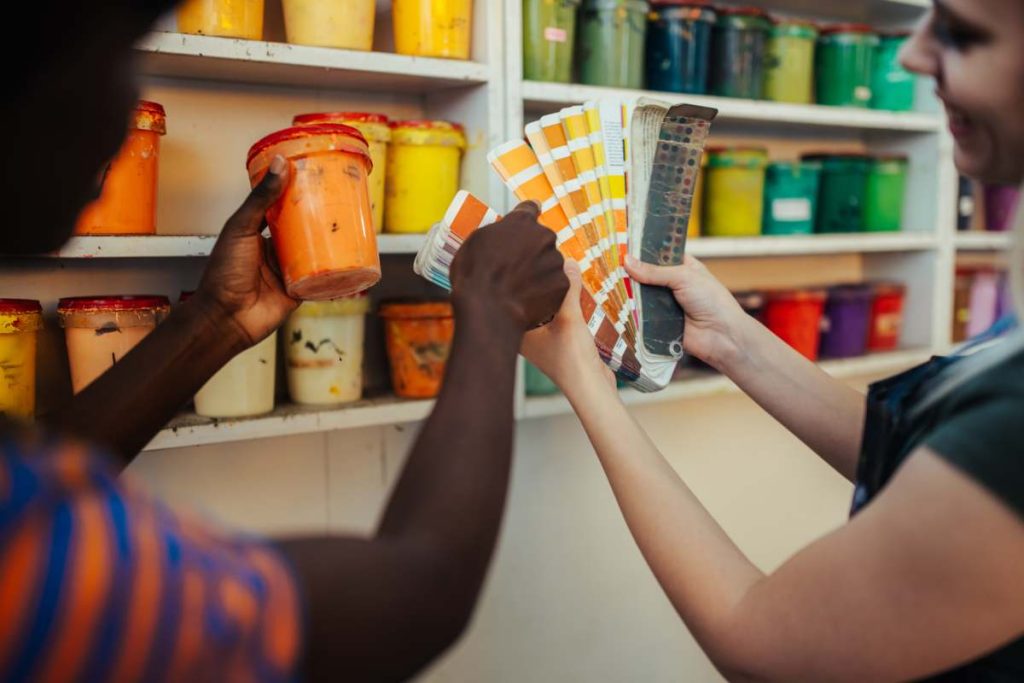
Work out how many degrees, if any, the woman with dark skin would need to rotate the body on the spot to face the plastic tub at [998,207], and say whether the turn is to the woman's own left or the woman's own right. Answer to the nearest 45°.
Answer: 0° — they already face it

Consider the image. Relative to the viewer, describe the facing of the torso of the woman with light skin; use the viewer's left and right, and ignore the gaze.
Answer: facing to the left of the viewer

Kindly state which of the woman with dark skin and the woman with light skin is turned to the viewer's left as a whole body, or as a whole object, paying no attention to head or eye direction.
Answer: the woman with light skin

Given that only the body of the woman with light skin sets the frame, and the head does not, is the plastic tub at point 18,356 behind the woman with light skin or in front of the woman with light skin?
in front

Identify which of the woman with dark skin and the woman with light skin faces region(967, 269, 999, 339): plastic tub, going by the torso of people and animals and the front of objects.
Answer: the woman with dark skin

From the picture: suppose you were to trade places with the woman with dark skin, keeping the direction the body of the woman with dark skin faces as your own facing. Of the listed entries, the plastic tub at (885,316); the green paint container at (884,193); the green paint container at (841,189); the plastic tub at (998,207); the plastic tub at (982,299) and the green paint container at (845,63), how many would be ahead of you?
6

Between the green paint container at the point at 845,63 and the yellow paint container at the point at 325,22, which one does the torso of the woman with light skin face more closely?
the yellow paint container

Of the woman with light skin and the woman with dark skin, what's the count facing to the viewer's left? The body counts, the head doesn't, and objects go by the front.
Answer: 1

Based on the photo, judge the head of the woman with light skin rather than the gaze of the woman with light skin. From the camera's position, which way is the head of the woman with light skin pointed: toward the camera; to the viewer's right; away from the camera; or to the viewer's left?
to the viewer's left

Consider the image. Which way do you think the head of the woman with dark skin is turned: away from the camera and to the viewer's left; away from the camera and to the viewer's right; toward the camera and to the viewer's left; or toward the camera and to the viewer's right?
away from the camera and to the viewer's right

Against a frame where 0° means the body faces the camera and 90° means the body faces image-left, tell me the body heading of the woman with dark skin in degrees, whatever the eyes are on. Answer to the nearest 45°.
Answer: approximately 225°

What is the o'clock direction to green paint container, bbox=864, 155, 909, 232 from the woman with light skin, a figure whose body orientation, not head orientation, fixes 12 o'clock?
The green paint container is roughly at 3 o'clock from the woman with light skin.

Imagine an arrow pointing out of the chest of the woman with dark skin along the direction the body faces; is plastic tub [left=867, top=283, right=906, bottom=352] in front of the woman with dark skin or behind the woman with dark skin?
in front

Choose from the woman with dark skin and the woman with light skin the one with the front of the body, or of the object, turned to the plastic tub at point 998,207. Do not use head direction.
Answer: the woman with dark skin

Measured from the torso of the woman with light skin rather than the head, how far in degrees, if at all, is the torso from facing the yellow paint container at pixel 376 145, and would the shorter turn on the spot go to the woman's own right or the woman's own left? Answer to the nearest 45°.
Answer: approximately 45° to the woman's own right

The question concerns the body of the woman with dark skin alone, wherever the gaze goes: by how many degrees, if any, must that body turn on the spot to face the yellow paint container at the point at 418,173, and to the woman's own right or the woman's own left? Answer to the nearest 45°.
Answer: approximately 45° to the woman's own left

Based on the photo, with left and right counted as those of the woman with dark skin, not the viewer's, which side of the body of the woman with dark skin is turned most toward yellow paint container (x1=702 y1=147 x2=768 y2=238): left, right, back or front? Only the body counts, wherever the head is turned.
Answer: front
